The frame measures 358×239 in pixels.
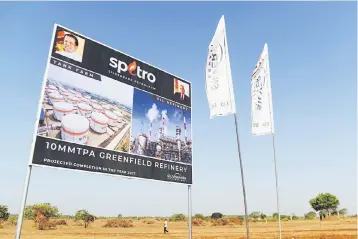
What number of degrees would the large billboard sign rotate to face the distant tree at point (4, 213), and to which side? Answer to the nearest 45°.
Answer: approximately 135° to its left

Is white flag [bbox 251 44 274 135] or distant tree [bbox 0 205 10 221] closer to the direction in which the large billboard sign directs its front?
the white flag

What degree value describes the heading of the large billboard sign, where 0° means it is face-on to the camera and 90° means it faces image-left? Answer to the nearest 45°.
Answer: approximately 315°

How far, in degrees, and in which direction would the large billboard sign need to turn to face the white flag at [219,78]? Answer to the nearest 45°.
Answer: approximately 45° to its left

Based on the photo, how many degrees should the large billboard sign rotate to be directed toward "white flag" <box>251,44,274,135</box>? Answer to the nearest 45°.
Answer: approximately 45° to its left

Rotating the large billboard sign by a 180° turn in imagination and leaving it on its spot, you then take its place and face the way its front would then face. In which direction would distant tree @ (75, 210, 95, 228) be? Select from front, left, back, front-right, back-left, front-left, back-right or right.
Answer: front-right

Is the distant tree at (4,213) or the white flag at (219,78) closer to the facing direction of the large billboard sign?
the white flag
